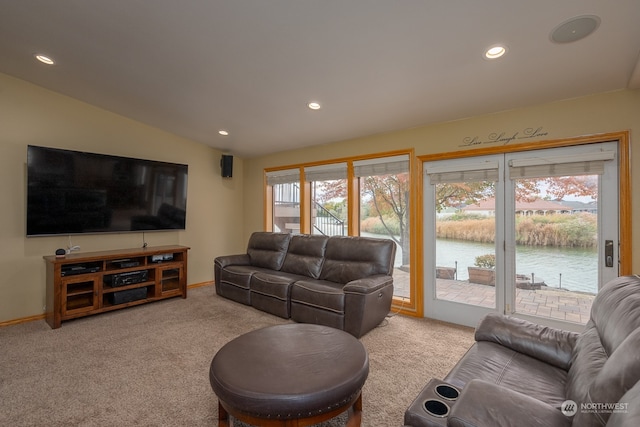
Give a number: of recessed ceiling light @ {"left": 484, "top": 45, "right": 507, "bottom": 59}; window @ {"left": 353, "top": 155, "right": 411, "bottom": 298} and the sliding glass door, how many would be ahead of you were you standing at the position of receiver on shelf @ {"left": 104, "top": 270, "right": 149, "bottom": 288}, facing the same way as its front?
3

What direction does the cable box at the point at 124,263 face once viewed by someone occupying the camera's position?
facing the viewer and to the right of the viewer

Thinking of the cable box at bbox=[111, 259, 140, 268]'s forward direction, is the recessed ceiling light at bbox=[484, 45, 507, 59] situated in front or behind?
in front

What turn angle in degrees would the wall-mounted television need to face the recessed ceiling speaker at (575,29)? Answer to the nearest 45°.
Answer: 0° — it already faces it

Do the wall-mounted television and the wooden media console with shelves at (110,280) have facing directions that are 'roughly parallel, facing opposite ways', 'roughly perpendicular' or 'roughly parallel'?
roughly parallel

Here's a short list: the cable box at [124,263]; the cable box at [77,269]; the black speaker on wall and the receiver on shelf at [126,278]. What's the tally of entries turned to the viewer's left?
0

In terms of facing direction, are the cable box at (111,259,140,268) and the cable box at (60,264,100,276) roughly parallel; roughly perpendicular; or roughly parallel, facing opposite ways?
roughly parallel

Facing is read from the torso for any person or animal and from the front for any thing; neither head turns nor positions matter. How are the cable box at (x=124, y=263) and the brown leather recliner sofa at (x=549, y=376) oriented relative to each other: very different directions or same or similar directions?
very different directions

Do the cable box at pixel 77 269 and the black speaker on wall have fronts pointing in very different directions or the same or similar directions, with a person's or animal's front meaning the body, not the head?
same or similar directions

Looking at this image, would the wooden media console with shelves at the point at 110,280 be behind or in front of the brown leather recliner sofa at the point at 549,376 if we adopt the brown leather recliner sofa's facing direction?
in front

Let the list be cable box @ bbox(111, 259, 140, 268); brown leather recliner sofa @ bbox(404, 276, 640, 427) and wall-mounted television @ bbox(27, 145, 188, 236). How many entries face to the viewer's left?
1

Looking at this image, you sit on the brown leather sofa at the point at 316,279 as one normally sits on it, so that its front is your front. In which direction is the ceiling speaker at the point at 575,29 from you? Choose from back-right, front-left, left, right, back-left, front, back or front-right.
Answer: left
